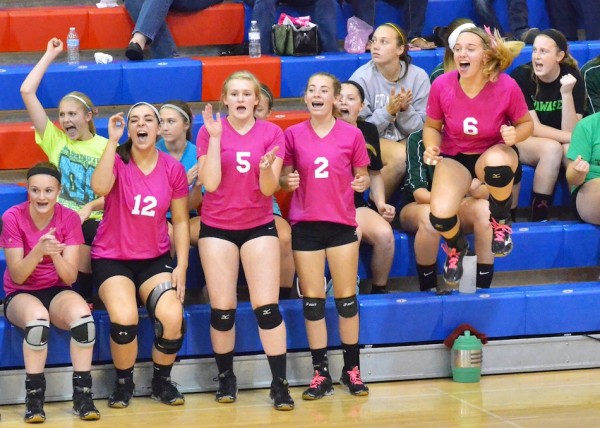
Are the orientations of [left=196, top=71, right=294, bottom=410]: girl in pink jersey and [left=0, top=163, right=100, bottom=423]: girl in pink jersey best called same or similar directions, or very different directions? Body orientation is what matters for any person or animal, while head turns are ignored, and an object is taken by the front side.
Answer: same or similar directions

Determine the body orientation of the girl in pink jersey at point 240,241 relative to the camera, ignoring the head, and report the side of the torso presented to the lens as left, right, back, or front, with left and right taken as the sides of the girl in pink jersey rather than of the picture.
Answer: front

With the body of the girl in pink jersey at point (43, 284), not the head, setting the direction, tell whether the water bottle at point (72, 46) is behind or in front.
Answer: behind

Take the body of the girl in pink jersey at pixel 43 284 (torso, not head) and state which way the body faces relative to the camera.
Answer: toward the camera

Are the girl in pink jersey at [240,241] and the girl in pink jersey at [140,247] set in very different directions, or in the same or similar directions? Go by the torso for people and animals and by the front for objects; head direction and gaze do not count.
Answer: same or similar directions

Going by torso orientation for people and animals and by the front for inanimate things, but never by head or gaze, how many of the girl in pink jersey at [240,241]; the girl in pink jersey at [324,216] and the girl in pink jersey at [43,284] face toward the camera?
3

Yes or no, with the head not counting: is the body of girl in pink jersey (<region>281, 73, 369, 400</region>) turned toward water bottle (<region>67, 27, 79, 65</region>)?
no

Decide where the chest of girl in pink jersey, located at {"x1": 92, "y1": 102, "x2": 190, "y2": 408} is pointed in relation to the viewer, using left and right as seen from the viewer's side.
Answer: facing the viewer

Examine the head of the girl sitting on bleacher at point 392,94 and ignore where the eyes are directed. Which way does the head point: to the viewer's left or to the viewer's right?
to the viewer's left

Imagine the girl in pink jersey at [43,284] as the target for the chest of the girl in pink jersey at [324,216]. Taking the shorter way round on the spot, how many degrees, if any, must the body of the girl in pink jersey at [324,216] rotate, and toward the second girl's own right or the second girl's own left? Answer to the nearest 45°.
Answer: approximately 90° to the second girl's own right

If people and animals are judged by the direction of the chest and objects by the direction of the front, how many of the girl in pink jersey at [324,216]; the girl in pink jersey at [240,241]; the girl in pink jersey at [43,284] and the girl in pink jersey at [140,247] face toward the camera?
4

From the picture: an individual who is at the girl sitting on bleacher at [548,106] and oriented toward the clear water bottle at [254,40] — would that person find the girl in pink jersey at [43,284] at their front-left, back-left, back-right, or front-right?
front-left

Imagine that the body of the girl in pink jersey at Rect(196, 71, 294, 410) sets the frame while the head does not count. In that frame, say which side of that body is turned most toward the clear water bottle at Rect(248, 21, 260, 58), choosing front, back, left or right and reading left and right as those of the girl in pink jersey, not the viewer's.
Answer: back

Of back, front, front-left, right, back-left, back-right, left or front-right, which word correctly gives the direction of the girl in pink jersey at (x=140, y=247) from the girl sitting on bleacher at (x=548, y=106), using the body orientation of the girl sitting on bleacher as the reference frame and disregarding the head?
front

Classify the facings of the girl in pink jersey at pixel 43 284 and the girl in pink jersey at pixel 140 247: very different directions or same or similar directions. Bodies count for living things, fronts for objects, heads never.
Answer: same or similar directions

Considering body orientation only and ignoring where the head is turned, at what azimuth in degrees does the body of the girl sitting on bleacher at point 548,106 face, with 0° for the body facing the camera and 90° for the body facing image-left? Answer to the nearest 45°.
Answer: approximately 45°

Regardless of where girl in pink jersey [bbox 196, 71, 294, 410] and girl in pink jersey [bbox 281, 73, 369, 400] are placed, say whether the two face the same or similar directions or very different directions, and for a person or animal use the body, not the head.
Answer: same or similar directions

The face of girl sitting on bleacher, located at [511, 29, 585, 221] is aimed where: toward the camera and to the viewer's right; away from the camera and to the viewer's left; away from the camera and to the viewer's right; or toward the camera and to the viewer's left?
toward the camera and to the viewer's left
